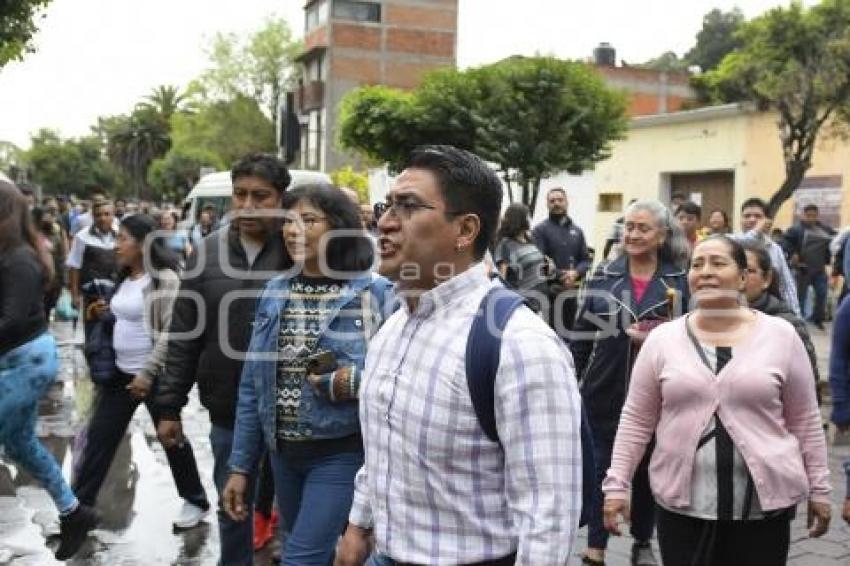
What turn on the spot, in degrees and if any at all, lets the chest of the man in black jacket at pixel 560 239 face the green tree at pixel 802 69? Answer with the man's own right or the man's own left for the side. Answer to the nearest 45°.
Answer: approximately 135° to the man's own left

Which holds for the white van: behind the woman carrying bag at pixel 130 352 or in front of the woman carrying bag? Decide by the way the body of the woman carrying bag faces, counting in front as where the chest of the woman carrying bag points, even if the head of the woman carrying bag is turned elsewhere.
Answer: behind

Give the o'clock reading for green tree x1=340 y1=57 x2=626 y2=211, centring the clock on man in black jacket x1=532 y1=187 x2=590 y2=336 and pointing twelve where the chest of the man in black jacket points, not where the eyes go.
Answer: The green tree is roughly at 6 o'clock from the man in black jacket.

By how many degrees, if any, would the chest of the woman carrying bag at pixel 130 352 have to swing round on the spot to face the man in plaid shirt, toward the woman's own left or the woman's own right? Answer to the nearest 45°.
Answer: approximately 45° to the woman's own left

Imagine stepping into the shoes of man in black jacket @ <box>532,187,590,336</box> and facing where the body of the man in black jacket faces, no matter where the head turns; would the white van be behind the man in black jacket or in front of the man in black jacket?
behind

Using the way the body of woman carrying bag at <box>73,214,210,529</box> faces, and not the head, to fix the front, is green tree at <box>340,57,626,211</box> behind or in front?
behind

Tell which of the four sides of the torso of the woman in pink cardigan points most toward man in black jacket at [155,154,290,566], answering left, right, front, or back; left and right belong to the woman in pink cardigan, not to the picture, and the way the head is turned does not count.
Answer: right

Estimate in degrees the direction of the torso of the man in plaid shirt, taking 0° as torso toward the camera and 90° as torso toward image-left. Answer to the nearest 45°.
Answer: approximately 45°

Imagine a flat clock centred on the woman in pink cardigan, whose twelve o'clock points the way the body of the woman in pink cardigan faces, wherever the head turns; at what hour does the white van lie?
The white van is roughly at 5 o'clock from the woman in pink cardigan.

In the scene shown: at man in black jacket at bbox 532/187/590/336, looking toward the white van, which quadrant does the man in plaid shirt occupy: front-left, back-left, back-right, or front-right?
back-left

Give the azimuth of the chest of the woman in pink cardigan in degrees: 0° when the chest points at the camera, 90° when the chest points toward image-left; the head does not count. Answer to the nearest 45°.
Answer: approximately 0°
